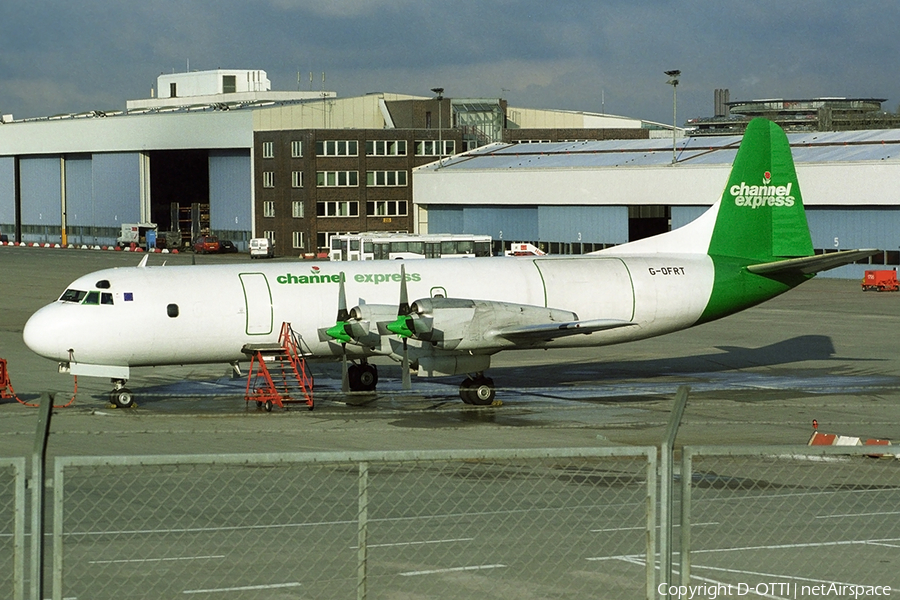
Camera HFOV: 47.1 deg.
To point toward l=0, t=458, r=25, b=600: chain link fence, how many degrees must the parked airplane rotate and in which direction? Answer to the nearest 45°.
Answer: approximately 45° to its left

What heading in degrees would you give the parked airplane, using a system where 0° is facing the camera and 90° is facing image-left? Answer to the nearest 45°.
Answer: approximately 45°

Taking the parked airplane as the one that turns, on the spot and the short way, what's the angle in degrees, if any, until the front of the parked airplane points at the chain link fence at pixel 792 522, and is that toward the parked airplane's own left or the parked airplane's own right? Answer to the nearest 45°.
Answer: approximately 45° to the parked airplane's own left
